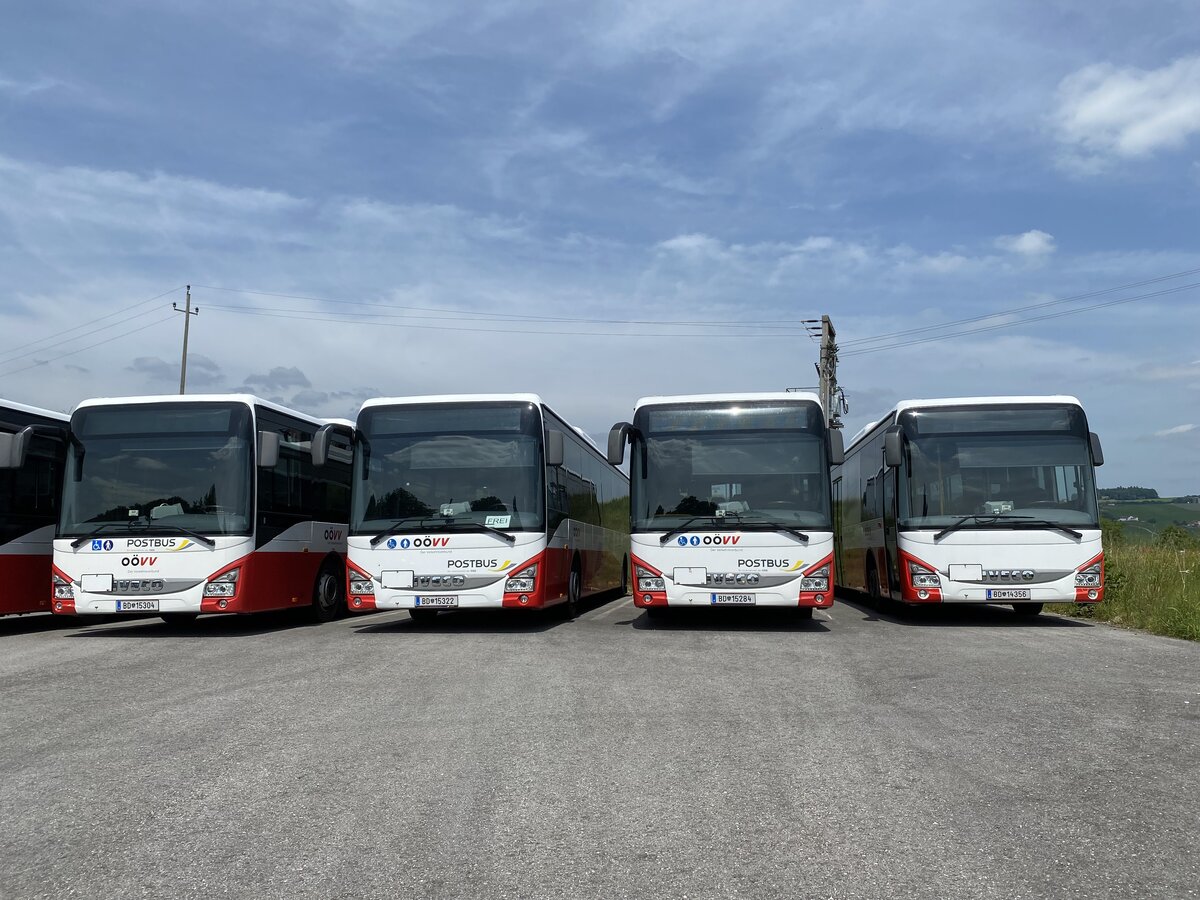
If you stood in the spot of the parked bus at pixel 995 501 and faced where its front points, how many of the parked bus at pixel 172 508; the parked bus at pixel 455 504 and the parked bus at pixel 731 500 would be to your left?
0

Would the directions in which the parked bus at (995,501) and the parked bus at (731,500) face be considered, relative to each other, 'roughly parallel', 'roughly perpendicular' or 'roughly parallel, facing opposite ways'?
roughly parallel

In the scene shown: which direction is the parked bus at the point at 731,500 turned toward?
toward the camera

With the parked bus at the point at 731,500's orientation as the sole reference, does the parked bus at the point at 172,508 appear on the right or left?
on its right

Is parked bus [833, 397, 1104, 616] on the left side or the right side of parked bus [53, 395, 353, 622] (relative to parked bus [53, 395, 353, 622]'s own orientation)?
on its left

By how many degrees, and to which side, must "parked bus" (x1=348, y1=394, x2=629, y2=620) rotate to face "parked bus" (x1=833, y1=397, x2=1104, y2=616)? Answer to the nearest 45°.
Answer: approximately 90° to its left

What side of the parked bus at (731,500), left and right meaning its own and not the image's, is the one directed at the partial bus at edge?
right

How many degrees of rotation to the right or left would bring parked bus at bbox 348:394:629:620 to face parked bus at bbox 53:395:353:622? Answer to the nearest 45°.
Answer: approximately 90° to its right

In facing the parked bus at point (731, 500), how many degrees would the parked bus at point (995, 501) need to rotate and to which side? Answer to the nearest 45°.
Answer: approximately 45° to its right

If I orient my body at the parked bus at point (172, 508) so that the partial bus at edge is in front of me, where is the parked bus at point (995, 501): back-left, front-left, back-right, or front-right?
back-right

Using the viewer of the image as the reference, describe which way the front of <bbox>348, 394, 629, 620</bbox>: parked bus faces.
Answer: facing the viewer

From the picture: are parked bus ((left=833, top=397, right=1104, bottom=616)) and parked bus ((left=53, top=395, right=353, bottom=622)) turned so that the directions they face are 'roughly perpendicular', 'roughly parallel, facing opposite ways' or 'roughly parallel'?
roughly parallel

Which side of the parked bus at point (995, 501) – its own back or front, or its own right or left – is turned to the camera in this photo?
front

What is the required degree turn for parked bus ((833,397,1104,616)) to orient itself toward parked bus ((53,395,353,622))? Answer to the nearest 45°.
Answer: approximately 45° to its right

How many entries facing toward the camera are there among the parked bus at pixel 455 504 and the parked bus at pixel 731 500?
2

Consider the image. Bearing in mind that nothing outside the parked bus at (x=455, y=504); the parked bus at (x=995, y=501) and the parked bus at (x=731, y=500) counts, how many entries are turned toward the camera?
3

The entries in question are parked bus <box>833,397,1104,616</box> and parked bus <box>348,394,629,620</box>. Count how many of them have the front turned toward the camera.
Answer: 2
